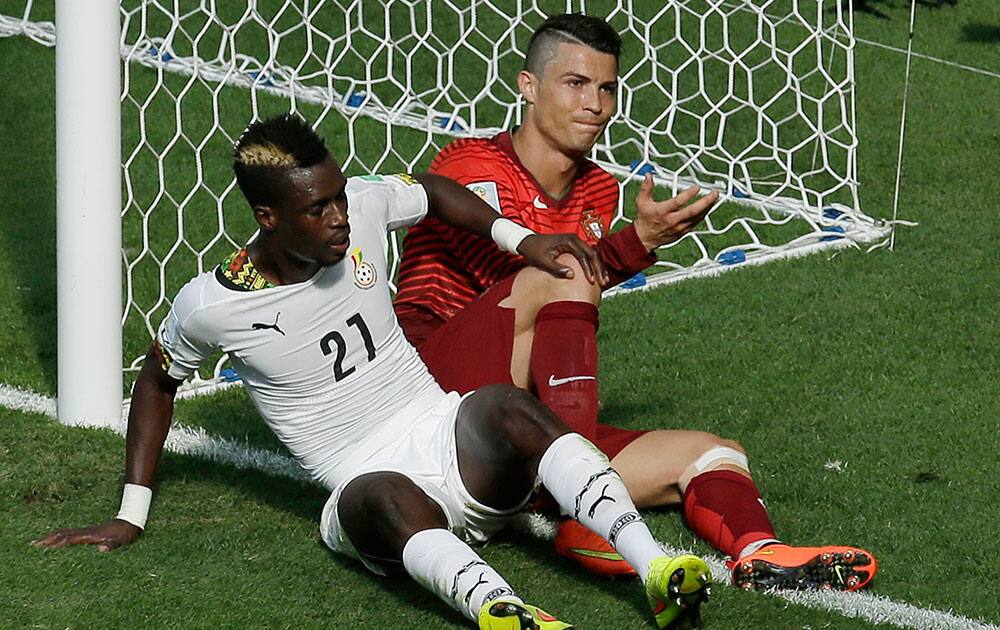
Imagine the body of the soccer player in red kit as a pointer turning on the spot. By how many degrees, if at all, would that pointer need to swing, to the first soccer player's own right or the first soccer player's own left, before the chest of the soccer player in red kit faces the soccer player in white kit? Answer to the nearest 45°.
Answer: approximately 90° to the first soccer player's own right

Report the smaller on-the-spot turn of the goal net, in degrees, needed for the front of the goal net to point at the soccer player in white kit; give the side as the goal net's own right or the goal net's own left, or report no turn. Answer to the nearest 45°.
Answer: approximately 45° to the goal net's own left

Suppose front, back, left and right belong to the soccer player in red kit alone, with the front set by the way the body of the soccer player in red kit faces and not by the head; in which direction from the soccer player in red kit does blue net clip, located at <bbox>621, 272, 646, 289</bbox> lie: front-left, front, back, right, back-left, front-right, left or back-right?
back-left

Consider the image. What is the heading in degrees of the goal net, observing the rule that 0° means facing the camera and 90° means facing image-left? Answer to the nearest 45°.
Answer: approximately 45°

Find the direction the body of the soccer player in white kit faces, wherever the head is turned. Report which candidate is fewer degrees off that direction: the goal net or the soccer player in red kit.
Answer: the soccer player in red kit

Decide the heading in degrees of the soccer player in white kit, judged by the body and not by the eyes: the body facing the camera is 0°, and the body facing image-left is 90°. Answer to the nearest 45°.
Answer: approximately 315°

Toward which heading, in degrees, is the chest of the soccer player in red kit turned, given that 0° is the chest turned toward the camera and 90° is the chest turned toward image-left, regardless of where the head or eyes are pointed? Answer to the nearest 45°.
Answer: approximately 315°

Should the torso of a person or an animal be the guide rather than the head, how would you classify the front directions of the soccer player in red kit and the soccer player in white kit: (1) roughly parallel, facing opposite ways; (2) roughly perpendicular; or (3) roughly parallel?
roughly parallel

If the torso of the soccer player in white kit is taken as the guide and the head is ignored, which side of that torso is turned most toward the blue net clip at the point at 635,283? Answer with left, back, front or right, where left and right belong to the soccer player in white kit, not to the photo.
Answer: left
